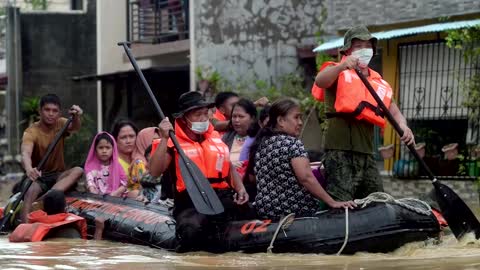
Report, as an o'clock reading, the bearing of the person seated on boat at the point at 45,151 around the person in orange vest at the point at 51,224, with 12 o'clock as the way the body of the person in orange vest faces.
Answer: The person seated on boat is roughly at 12 o'clock from the person in orange vest.

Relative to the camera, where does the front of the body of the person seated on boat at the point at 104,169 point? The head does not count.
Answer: toward the camera

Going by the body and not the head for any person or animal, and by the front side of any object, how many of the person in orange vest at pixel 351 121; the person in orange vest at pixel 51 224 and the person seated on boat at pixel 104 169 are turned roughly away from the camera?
1

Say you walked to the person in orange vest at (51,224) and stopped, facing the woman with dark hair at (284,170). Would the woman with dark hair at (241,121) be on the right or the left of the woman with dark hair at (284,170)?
left

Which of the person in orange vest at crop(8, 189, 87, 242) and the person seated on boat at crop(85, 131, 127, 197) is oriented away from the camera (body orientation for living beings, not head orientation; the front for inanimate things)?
the person in orange vest

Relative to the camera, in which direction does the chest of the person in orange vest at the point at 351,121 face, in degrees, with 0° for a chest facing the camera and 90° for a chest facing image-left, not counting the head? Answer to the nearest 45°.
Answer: approximately 315°

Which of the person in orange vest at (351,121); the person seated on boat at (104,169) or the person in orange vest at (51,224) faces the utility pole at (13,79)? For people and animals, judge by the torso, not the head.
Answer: the person in orange vest at (51,224)

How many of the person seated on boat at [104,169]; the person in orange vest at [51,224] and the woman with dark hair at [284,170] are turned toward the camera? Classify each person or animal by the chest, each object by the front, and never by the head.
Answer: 1

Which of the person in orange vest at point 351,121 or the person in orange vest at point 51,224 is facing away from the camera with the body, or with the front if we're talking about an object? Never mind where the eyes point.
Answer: the person in orange vest at point 51,224

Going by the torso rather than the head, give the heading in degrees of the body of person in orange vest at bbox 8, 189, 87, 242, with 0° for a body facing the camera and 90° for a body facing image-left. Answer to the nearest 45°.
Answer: approximately 180°

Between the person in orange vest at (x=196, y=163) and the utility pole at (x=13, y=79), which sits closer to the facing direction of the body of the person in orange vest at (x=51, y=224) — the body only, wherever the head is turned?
the utility pole

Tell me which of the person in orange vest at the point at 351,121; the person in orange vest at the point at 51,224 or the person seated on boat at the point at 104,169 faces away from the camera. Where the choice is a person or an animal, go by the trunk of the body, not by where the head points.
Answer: the person in orange vest at the point at 51,224
